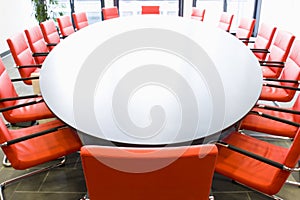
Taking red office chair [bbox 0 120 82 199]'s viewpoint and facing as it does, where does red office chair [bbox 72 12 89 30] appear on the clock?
red office chair [bbox 72 12 89 30] is roughly at 11 o'clock from red office chair [bbox 0 120 82 199].

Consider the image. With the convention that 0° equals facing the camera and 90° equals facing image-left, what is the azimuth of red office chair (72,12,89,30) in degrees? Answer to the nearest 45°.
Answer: approximately 315°

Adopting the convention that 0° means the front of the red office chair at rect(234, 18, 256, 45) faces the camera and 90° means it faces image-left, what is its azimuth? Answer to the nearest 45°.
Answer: approximately 45°

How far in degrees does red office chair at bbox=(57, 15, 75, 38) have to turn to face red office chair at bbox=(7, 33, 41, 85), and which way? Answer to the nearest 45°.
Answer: approximately 45° to its right

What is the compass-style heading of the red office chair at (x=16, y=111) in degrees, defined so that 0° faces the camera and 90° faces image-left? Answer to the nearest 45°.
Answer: approximately 270°

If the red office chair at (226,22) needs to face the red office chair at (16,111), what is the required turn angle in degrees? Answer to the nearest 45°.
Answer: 0° — it already faces it

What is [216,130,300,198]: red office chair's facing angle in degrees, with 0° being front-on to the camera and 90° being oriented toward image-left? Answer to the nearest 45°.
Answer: approximately 135°

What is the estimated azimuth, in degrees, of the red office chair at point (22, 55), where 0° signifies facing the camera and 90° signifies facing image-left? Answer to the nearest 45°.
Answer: approximately 315°

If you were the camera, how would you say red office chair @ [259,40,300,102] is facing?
facing to the left of the viewer

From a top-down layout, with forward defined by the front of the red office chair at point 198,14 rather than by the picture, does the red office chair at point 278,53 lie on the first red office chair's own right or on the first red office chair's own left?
on the first red office chair's own left

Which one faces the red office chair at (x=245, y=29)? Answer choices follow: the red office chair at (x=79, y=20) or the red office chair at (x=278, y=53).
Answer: the red office chair at (x=79, y=20)

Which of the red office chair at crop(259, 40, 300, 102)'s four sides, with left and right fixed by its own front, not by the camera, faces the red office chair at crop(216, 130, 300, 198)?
left
